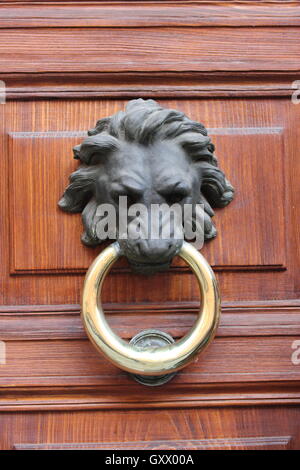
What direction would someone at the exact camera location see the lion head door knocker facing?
facing the viewer
